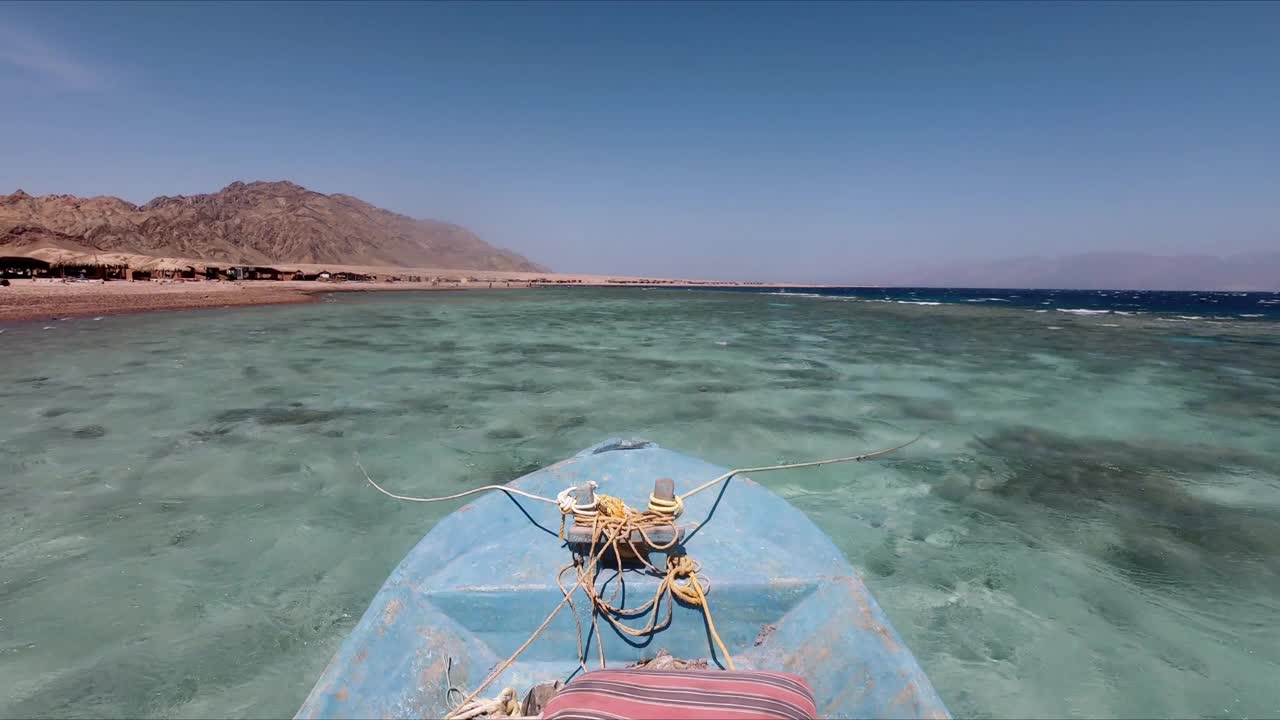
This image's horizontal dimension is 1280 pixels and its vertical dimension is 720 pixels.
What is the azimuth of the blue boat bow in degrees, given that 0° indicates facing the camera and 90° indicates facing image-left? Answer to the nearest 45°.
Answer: approximately 180°

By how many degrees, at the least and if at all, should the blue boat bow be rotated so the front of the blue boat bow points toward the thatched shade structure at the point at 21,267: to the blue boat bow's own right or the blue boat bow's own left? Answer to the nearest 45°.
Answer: approximately 45° to the blue boat bow's own left
